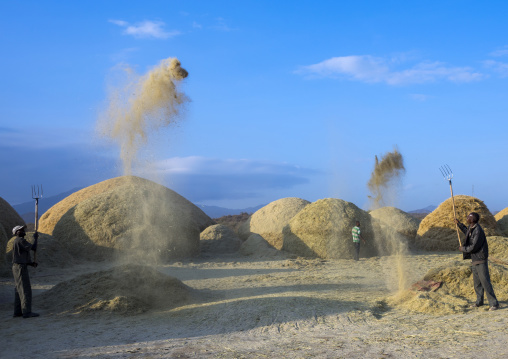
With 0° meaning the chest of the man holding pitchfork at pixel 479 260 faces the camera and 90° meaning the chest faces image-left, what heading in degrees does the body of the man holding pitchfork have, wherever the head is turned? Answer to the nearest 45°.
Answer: approximately 90°

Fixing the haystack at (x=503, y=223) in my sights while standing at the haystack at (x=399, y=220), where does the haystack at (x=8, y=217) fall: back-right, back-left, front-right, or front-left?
back-right

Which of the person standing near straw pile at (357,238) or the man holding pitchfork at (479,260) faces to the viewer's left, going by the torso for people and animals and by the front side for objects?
the man holding pitchfork

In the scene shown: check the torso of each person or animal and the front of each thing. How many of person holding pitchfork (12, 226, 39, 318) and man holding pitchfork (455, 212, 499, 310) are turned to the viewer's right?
1

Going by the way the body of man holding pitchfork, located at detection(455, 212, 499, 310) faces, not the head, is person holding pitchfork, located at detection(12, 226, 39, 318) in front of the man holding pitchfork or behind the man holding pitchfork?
in front

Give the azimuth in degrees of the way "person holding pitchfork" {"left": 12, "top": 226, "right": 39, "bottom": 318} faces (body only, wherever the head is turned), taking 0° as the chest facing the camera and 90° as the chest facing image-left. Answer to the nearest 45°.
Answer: approximately 270°
